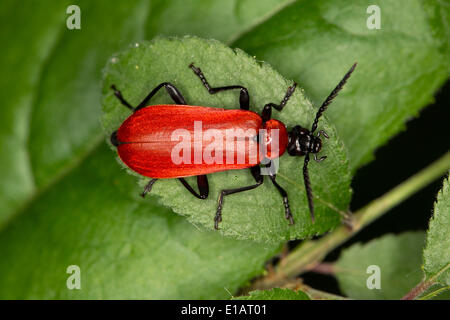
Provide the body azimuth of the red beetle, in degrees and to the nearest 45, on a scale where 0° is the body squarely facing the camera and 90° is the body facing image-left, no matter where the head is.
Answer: approximately 270°

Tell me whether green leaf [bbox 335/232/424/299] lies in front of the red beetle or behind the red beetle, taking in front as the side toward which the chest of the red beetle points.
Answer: in front
